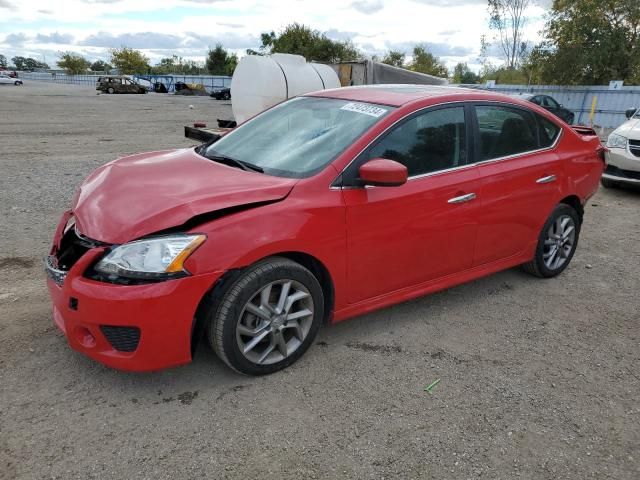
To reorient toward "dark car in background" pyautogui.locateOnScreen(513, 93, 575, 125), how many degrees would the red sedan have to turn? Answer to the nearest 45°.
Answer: approximately 180°

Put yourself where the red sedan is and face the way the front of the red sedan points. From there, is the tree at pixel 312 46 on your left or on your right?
on your right

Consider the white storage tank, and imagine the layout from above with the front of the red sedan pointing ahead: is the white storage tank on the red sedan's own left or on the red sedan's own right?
on the red sedan's own right

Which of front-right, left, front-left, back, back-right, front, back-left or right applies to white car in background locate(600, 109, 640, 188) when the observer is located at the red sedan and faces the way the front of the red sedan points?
back

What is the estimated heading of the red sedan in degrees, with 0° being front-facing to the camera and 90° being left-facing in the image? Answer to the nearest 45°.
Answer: approximately 45°

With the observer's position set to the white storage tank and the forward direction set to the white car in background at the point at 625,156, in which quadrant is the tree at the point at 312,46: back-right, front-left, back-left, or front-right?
back-left

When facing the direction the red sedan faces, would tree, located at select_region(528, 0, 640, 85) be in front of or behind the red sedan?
behind
